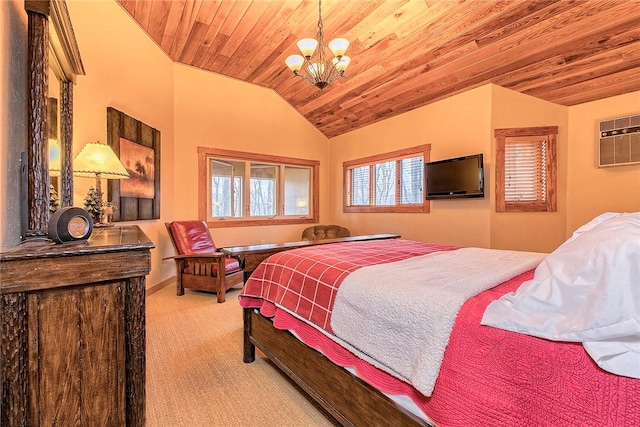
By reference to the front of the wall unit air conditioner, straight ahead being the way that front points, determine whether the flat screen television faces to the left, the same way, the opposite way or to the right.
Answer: the same way

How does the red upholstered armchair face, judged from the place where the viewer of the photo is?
facing the viewer and to the right of the viewer

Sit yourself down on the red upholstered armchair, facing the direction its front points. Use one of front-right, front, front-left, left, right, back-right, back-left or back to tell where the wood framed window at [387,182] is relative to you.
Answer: front-left

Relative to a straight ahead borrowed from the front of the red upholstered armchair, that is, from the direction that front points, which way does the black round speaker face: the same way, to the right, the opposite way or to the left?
the same way

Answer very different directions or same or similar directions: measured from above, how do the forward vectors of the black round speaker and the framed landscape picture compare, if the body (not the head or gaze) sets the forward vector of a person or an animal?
same or similar directions

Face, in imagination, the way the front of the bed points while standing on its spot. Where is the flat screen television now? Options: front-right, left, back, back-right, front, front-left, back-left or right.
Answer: front-right

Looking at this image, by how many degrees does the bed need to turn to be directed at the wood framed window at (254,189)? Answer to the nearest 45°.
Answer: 0° — it already faces it

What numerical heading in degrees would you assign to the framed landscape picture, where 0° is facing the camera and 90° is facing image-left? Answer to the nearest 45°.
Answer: approximately 315°

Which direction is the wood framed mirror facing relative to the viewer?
to the viewer's right

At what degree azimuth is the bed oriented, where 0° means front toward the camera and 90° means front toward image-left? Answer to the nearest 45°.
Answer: approximately 135°

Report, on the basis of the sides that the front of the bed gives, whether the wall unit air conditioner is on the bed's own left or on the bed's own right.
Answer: on the bed's own right

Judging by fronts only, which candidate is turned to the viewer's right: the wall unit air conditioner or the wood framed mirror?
the wood framed mirror

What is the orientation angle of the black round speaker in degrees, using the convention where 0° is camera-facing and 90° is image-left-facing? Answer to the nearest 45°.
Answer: approximately 315°

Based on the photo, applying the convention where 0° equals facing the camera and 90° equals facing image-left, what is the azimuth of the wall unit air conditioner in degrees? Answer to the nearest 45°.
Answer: approximately 45°

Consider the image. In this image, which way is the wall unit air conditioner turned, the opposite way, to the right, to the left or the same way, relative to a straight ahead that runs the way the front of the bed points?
to the left

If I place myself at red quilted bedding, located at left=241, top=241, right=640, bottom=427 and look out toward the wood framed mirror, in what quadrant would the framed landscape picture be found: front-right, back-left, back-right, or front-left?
front-right

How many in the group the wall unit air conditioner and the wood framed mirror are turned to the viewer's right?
1

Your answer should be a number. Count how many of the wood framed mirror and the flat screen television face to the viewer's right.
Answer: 1
